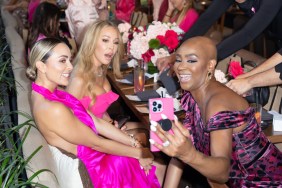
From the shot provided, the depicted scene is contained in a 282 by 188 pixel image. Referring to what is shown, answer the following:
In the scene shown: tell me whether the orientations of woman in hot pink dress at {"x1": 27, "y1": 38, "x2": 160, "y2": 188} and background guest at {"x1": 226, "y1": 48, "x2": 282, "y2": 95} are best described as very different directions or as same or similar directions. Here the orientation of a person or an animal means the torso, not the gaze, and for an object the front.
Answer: very different directions

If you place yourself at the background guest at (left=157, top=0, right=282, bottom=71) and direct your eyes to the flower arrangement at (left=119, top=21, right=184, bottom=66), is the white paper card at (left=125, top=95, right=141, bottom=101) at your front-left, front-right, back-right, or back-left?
front-left

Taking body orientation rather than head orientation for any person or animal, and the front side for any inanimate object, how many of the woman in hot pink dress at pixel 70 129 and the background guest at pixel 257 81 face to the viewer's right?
1

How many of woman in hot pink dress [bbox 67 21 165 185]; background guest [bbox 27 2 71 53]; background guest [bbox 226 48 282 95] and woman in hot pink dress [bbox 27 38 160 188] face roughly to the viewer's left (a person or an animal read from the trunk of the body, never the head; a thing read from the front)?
1

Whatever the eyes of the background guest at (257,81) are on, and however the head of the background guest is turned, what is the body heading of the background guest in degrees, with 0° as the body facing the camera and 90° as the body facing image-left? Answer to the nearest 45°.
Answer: approximately 90°

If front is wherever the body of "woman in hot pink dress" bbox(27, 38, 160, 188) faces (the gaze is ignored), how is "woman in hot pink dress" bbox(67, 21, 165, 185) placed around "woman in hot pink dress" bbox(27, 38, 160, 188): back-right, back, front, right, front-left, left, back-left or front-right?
left

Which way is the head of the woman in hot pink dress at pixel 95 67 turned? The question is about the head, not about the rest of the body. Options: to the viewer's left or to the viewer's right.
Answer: to the viewer's right

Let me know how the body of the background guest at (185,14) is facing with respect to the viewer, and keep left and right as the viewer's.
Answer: facing the viewer and to the left of the viewer

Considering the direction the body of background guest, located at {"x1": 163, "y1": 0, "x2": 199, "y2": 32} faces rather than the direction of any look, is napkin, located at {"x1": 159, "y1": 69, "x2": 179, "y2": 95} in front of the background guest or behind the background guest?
in front

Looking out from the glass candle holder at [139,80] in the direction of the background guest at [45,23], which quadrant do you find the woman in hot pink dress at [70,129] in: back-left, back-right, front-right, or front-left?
back-left

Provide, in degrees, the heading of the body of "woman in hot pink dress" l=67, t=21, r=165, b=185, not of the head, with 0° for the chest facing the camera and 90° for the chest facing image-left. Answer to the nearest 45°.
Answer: approximately 315°

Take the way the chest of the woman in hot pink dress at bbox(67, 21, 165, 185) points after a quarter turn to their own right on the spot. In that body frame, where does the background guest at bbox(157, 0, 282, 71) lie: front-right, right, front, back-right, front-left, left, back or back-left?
back-left

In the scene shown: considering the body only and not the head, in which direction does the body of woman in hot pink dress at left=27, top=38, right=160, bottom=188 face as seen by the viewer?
to the viewer's right

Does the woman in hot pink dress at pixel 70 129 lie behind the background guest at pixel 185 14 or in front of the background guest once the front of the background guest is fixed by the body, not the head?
in front

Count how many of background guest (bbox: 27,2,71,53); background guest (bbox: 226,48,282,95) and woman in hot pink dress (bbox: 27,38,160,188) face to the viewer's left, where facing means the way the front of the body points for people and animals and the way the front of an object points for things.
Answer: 1

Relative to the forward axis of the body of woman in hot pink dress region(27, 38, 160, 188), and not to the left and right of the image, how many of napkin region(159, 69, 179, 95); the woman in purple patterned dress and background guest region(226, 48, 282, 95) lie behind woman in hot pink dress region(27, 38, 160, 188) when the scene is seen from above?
0
